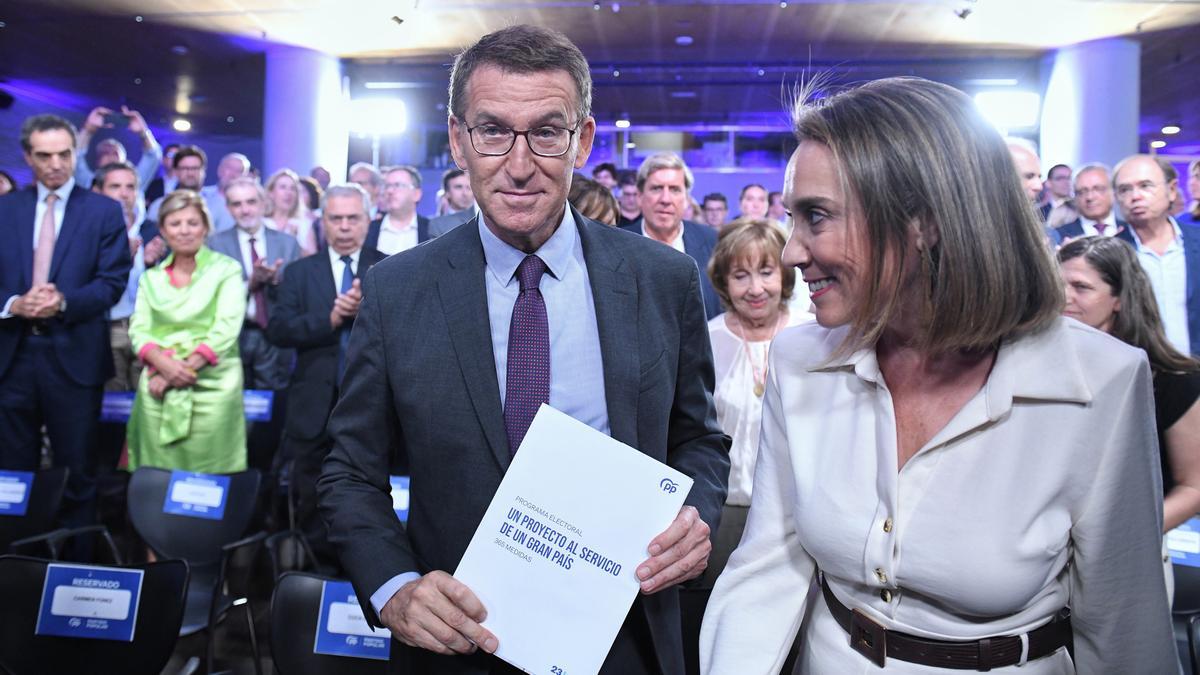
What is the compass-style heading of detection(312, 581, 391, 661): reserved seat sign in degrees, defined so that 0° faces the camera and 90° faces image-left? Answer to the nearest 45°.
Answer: approximately 0°

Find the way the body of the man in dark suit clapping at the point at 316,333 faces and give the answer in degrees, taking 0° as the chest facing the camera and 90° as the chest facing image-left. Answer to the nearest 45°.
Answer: approximately 315°

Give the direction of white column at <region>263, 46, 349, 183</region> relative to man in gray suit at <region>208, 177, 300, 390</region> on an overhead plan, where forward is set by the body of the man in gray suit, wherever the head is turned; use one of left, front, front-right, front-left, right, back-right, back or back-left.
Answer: back

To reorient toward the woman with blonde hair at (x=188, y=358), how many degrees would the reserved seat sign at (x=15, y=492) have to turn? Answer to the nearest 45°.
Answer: approximately 135° to its left

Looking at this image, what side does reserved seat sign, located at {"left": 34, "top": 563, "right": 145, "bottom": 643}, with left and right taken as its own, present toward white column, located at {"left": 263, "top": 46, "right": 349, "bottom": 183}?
back

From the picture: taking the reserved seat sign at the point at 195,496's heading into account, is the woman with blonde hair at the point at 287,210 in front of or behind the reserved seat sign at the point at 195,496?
behind
